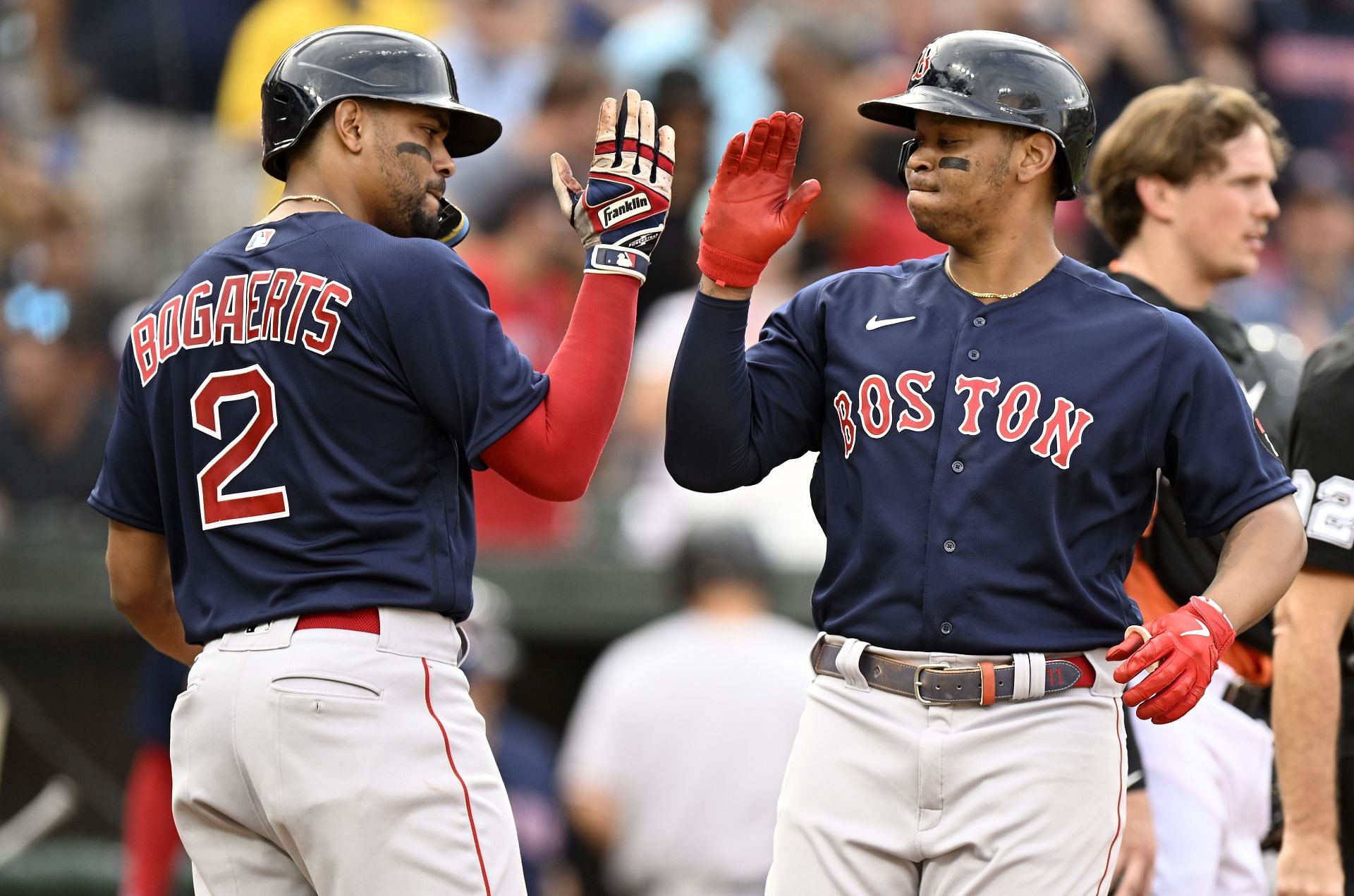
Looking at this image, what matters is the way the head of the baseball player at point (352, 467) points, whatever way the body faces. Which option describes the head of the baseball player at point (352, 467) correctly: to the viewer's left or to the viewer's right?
to the viewer's right

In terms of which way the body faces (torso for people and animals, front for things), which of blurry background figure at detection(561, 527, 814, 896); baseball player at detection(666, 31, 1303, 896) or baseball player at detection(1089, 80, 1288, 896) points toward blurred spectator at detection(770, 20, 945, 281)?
the blurry background figure

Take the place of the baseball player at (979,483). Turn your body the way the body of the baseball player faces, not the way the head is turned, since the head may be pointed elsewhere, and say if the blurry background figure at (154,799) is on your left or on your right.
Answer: on your right

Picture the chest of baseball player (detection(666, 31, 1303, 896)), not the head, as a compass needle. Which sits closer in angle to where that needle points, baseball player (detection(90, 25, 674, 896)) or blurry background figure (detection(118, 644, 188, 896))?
the baseball player

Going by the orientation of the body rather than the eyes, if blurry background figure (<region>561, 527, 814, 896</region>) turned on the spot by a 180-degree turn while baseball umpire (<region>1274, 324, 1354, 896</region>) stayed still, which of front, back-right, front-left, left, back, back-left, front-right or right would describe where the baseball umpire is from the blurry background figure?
front-left

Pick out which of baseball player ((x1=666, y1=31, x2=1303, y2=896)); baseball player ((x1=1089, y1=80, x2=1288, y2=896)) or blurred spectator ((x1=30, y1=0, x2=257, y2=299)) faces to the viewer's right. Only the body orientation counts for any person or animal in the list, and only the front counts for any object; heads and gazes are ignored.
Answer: baseball player ((x1=1089, y1=80, x2=1288, y2=896))

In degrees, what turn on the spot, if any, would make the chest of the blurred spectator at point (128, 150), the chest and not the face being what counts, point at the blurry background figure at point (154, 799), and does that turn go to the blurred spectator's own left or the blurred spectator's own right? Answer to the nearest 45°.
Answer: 0° — they already face them

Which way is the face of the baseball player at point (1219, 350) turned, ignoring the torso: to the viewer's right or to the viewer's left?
to the viewer's right

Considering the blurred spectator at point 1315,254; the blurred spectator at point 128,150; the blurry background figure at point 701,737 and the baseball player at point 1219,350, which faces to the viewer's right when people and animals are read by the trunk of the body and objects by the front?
the baseball player

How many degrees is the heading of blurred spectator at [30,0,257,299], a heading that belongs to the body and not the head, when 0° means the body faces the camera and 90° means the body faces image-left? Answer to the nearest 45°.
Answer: approximately 0°
